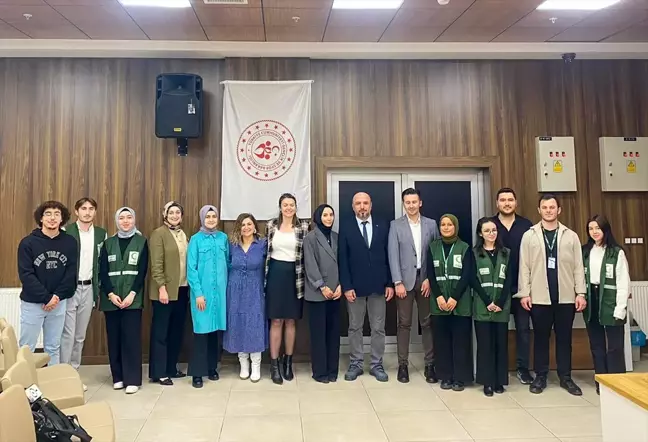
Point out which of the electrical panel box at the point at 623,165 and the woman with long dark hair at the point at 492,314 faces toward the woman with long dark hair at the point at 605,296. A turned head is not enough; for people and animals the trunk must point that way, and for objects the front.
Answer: the electrical panel box

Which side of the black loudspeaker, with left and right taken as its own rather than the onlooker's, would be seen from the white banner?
left

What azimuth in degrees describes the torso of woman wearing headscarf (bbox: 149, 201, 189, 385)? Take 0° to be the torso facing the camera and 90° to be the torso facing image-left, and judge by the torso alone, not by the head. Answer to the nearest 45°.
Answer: approximately 315°

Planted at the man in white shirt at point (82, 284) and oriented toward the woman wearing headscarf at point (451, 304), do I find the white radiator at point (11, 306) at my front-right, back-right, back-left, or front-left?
back-left

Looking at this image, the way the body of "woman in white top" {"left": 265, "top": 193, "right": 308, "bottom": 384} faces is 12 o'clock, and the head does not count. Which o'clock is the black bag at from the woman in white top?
The black bag is roughly at 1 o'clock from the woman in white top.

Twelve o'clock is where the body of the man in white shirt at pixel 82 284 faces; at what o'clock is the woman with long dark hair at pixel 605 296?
The woman with long dark hair is roughly at 10 o'clock from the man in white shirt.
